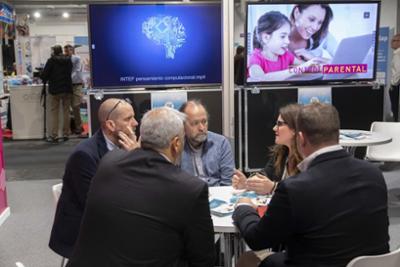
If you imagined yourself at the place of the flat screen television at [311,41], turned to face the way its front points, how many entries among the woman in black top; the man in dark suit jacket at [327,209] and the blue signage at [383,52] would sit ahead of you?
2

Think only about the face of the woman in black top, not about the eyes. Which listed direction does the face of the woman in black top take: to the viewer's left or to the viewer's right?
to the viewer's left

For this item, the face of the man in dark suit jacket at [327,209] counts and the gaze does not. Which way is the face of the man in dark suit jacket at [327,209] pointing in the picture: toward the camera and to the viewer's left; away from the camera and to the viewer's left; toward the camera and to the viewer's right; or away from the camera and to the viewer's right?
away from the camera and to the viewer's left

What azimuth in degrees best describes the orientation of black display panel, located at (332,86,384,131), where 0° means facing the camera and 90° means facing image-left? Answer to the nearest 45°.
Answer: approximately 0°

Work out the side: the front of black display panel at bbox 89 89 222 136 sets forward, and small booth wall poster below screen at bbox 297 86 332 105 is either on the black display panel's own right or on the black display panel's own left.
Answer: on the black display panel's own left

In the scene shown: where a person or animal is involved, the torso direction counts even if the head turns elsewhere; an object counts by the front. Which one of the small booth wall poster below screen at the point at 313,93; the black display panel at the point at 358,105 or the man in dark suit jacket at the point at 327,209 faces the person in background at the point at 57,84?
the man in dark suit jacket

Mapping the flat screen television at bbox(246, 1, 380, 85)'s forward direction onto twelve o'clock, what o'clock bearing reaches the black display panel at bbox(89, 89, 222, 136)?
The black display panel is roughly at 2 o'clock from the flat screen television.

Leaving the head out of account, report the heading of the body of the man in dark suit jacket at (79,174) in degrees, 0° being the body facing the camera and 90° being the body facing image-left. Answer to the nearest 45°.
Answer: approximately 270°

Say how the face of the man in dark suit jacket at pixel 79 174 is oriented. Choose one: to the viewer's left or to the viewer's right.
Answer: to the viewer's right
